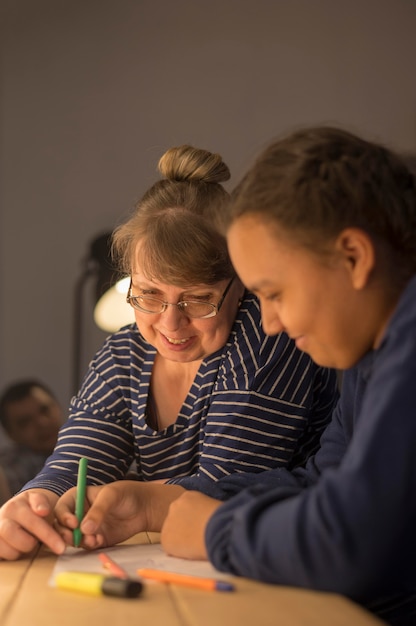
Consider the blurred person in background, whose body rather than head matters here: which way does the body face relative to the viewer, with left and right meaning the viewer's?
facing the viewer and to the right of the viewer

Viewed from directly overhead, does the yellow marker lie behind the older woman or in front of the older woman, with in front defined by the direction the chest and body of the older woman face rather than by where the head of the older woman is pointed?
in front

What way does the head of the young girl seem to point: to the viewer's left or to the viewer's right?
to the viewer's left

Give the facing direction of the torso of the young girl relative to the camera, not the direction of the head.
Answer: to the viewer's left

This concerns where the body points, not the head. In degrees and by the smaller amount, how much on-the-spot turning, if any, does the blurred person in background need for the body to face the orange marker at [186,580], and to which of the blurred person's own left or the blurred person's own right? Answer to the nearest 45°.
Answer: approximately 45° to the blurred person's own right

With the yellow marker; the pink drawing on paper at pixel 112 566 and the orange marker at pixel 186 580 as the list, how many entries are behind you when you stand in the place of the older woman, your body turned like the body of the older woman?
0

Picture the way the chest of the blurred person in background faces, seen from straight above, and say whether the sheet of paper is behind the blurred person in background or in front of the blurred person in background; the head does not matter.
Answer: in front

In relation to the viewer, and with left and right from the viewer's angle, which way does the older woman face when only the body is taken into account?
facing the viewer and to the left of the viewer

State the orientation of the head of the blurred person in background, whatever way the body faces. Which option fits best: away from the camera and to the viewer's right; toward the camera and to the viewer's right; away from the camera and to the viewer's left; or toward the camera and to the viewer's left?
toward the camera and to the viewer's right

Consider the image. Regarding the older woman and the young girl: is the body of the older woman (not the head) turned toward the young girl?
no

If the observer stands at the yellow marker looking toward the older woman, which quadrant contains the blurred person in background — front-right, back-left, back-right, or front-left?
front-left

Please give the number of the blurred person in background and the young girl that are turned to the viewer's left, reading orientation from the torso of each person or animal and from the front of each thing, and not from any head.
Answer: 1
